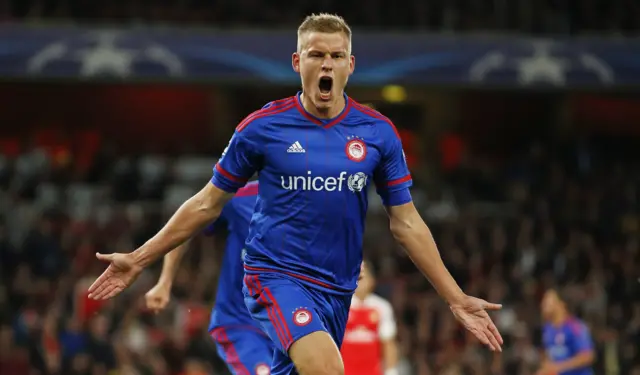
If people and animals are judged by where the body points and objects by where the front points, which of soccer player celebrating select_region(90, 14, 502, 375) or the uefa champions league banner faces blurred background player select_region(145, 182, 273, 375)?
the uefa champions league banner

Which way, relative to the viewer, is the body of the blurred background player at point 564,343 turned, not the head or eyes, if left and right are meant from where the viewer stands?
facing the viewer and to the left of the viewer

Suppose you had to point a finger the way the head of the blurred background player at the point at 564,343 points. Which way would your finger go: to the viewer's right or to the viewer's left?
to the viewer's left

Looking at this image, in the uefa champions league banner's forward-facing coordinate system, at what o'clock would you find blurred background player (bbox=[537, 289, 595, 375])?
The blurred background player is roughly at 11 o'clock from the uefa champions league banner.

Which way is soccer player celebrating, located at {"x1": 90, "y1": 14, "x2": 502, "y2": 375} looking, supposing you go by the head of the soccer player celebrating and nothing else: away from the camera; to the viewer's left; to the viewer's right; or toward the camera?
toward the camera

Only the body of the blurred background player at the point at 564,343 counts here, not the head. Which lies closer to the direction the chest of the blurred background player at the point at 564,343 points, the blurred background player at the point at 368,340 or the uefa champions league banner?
the blurred background player

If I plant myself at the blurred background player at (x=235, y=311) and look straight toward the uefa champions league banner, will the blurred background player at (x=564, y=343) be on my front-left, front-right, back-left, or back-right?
front-right

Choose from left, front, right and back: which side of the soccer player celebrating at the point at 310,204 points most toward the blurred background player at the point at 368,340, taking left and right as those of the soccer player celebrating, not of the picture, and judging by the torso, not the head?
back

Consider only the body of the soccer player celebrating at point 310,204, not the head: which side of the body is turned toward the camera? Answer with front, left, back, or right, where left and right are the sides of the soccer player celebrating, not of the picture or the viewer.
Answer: front

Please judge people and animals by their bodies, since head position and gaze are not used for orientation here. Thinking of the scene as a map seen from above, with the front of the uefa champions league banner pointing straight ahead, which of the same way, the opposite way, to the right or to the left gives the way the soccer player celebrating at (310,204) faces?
the same way

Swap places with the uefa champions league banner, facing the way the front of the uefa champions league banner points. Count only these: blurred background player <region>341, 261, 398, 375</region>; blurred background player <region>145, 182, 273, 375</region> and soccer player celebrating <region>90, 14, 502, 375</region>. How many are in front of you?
3

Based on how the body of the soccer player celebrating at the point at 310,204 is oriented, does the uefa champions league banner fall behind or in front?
behind

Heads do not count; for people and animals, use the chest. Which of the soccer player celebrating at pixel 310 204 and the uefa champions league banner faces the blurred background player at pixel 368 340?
the uefa champions league banner

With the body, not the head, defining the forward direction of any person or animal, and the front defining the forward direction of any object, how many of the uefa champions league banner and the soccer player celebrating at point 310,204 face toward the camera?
2

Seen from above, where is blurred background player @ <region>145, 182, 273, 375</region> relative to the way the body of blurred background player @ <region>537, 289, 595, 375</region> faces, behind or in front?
in front

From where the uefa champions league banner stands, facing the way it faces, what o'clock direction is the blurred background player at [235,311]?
The blurred background player is roughly at 12 o'clock from the uefa champions league banner.

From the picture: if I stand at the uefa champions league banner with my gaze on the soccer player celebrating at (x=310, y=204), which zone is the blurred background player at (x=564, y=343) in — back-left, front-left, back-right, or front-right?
front-left
